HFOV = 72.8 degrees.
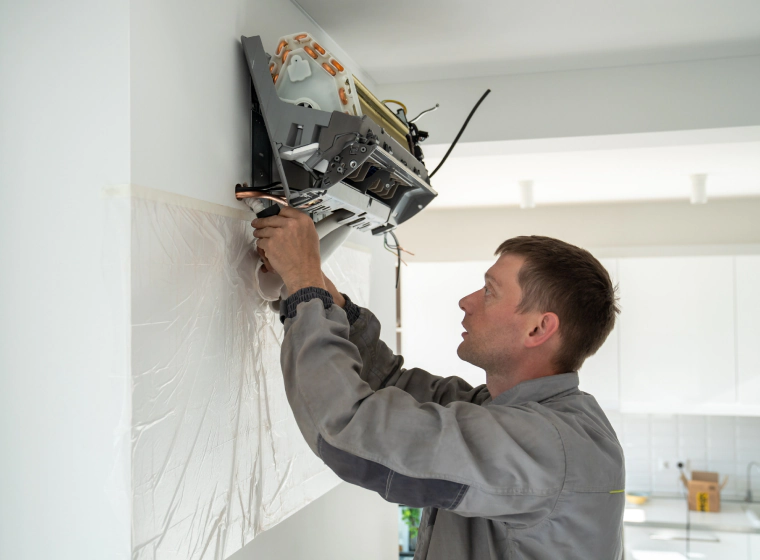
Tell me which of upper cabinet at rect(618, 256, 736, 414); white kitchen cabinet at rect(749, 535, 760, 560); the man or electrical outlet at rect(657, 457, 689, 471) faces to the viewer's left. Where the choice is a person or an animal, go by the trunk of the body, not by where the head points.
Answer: the man

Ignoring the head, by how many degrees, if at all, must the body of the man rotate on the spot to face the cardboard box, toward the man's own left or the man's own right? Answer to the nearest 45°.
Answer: approximately 135° to the man's own right

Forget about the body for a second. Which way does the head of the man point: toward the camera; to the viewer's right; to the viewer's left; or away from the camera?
to the viewer's left

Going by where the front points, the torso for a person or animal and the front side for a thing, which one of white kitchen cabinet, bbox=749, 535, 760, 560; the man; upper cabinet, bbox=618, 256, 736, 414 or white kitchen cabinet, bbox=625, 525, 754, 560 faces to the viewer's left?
the man

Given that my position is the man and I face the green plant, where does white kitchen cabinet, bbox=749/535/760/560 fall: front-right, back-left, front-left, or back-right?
front-right

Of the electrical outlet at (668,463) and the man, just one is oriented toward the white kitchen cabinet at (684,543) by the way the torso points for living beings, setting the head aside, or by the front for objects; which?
the electrical outlet

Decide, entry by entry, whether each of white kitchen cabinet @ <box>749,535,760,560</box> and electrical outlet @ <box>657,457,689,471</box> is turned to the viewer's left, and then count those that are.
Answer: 0

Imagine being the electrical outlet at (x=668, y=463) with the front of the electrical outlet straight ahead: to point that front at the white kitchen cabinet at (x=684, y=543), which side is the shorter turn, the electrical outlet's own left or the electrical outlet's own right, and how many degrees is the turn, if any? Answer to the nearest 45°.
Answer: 0° — it already faces it

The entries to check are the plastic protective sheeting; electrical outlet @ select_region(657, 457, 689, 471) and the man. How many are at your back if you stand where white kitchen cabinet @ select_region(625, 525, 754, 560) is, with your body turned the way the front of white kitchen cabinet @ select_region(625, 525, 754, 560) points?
1

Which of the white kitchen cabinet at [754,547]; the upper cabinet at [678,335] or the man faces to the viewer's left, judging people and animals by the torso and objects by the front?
the man

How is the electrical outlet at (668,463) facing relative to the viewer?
toward the camera

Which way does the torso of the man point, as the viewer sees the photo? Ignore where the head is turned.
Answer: to the viewer's left

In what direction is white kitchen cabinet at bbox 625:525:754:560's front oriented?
toward the camera

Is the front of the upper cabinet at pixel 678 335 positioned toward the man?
yes
